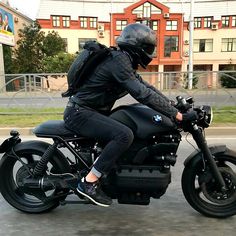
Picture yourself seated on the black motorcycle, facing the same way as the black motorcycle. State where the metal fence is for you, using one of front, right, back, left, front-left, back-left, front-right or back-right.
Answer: left

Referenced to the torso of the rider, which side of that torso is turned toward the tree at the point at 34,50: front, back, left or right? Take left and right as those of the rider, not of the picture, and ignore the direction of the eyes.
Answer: left

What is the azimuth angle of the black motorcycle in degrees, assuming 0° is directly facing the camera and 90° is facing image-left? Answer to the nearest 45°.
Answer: approximately 270°

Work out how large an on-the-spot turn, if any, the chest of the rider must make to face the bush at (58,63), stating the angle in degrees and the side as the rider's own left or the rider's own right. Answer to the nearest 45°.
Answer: approximately 90° to the rider's own left

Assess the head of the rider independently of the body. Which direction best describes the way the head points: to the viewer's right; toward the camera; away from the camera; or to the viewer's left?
to the viewer's right

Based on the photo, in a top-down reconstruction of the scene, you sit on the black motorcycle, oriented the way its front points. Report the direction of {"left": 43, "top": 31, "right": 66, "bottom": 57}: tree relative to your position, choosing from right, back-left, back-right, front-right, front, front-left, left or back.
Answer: left

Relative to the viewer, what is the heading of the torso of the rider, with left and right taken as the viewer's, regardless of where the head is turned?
facing to the right of the viewer

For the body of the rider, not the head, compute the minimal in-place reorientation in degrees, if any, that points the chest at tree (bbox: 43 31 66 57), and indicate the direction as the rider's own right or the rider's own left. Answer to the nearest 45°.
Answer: approximately 90° to the rider's own left

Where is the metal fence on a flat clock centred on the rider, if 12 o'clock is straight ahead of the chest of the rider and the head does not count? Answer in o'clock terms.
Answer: The metal fence is roughly at 9 o'clock from the rider.

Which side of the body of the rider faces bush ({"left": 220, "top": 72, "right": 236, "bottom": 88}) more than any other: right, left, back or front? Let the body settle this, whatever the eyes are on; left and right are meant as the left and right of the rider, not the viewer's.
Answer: left
